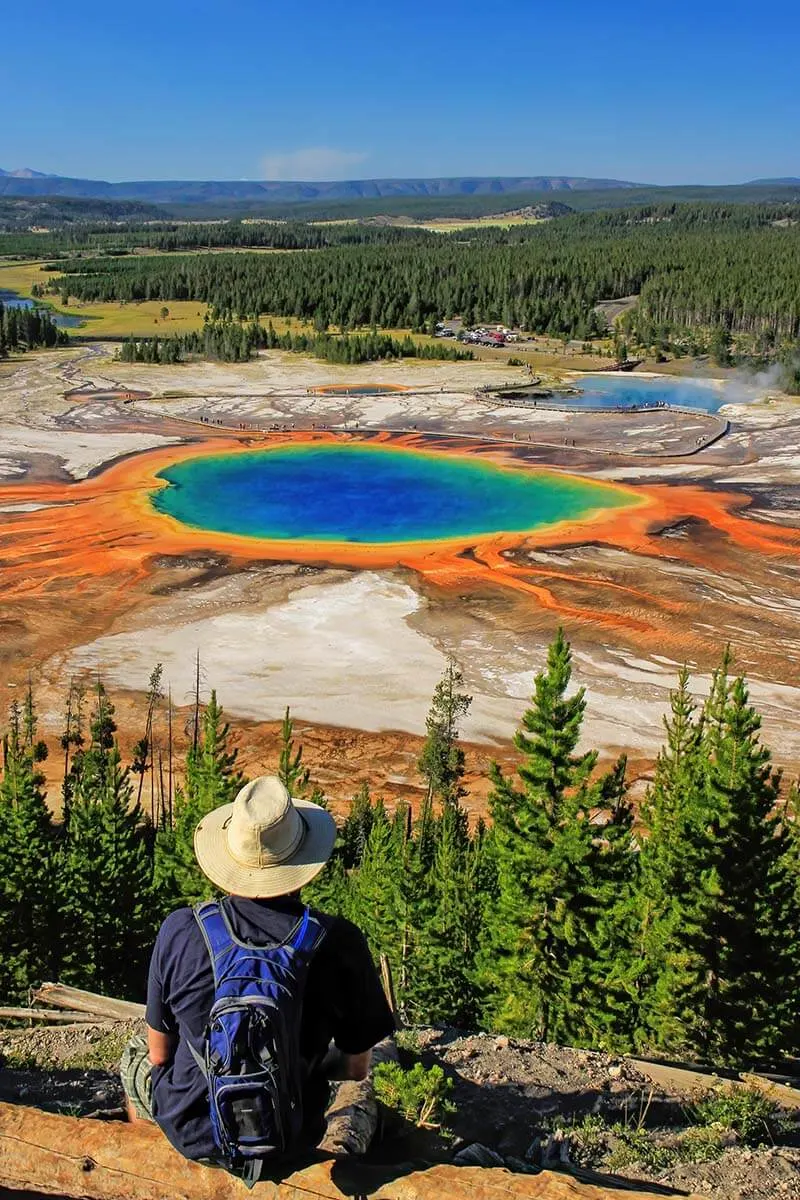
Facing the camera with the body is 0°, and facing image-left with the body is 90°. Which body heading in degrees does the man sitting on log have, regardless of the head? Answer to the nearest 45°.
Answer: approximately 180°

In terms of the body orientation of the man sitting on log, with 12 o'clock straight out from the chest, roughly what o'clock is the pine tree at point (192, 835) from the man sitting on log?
The pine tree is roughly at 12 o'clock from the man sitting on log.

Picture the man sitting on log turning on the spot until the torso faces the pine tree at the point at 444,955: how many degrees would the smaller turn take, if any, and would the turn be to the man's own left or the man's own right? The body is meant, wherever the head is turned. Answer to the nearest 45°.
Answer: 0° — they already face it

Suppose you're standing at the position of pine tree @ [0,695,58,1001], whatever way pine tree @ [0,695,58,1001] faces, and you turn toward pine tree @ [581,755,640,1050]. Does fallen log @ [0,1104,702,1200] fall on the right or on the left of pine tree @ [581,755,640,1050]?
right

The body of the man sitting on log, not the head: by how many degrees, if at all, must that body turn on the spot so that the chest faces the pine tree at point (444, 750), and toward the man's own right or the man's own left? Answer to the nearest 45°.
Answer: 0° — they already face it

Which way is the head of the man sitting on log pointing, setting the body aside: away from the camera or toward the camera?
away from the camera
